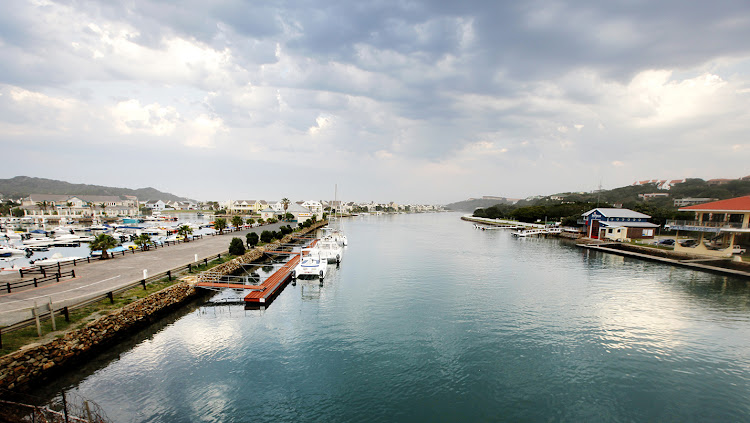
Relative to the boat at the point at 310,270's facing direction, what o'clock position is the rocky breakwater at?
The rocky breakwater is roughly at 7 o'clock from the boat.

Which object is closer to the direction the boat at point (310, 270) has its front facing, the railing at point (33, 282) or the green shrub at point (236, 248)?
the green shrub

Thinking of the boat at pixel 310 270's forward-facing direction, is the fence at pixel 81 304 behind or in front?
behind

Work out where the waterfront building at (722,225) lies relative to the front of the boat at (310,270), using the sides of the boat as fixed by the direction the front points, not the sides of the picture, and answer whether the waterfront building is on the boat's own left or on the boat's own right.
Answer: on the boat's own right

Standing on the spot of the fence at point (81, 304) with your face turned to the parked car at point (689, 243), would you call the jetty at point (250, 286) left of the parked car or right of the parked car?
left

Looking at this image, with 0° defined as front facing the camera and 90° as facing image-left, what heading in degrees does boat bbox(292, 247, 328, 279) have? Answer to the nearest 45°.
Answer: approximately 180°

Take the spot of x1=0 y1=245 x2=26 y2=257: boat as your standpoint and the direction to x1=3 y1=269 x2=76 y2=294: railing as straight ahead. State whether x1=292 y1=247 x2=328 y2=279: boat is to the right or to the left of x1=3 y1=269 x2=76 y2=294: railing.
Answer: left
